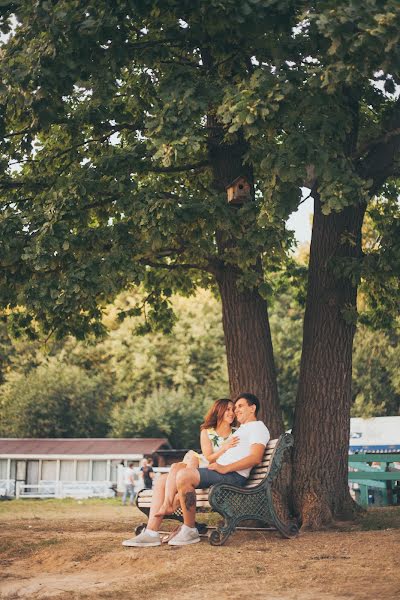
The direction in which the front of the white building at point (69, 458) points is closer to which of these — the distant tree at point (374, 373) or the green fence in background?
the green fence in background

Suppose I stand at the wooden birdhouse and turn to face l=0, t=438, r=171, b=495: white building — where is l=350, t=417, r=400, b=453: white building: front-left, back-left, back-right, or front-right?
front-right

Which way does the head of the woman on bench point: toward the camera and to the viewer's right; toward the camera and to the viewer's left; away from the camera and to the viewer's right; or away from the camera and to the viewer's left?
toward the camera and to the viewer's right

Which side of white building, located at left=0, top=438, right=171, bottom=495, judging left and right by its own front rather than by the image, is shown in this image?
front

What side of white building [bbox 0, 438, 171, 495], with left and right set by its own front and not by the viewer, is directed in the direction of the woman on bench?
front

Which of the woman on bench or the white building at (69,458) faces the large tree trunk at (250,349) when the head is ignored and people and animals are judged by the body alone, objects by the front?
the white building
